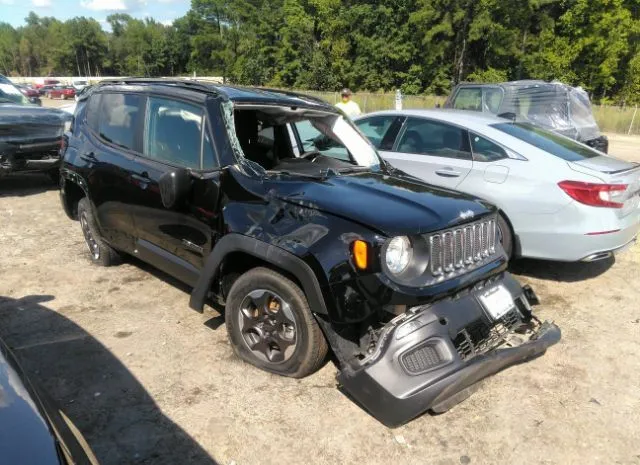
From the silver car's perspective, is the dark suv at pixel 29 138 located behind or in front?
in front

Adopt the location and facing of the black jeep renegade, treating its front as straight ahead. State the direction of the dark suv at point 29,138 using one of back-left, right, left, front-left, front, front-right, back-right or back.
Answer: back

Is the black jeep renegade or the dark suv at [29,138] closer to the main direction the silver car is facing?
the dark suv

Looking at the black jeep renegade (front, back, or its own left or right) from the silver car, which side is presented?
left

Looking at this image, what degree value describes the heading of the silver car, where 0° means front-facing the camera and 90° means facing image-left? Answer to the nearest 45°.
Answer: approximately 135°

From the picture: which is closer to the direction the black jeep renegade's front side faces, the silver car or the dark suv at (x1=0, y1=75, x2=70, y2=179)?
the silver car

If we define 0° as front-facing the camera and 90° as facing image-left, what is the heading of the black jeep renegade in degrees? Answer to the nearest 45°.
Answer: approximately 315°

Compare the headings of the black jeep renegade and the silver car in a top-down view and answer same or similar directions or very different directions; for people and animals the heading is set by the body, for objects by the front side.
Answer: very different directions
